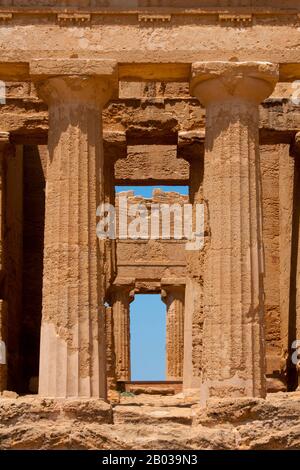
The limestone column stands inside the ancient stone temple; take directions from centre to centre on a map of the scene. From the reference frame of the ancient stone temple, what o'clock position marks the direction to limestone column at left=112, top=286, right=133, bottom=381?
The limestone column is roughly at 6 o'clock from the ancient stone temple.

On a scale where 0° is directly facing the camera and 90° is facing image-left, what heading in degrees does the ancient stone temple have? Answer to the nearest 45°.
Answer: approximately 0°
